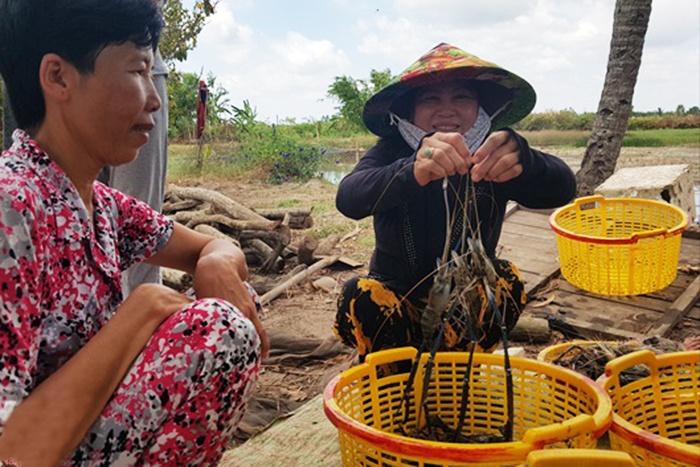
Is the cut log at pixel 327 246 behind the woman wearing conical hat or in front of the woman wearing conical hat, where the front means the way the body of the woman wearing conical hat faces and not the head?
behind

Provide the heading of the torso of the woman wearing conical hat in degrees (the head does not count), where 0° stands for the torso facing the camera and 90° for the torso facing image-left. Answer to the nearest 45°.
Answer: approximately 0°

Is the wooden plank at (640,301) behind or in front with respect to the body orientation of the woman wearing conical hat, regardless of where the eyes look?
behind

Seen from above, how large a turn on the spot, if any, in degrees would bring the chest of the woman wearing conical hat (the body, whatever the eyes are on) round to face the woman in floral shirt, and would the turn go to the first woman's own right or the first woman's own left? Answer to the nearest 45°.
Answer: approximately 45° to the first woman's own right

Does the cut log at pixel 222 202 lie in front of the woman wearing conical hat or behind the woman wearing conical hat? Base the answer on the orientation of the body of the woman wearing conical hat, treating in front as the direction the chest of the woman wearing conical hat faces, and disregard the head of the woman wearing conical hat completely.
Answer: behind

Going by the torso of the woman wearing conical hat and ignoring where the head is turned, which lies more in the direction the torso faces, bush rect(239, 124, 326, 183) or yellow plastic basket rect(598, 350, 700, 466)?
the yellow plastic basket

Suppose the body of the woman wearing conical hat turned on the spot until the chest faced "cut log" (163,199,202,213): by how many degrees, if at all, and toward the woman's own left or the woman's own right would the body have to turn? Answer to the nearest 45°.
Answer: approximately 135° to the woman's own right

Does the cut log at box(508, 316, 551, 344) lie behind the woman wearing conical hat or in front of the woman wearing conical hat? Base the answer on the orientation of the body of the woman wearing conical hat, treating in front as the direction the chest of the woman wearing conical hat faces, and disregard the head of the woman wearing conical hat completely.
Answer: behind

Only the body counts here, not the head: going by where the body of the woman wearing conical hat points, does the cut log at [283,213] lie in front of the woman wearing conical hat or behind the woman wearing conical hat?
behind
